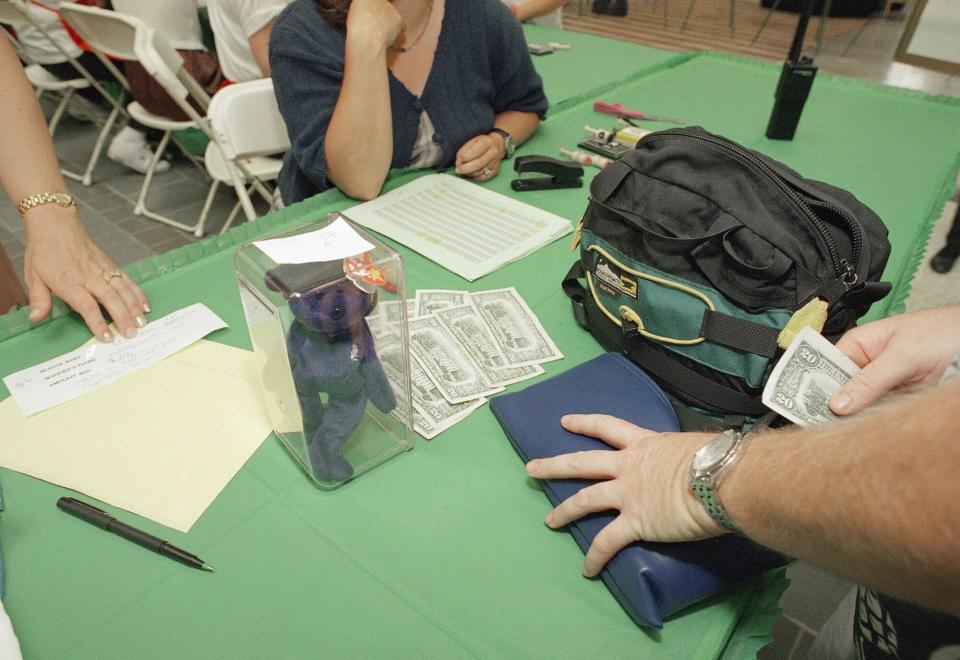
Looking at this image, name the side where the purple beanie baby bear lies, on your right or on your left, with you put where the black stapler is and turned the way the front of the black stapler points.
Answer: on your left

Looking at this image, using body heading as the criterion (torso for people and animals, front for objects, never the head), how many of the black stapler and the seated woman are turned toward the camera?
1

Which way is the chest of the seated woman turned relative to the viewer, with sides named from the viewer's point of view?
facing the viewer

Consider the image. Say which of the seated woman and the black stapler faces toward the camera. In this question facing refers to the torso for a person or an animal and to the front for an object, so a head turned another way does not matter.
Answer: the seated woman

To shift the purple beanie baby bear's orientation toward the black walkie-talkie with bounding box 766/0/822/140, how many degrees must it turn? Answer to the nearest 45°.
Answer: approximately 90° to its left

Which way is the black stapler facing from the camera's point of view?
to the viewer's left

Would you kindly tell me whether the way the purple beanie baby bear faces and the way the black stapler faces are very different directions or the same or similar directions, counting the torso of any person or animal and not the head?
very different directions

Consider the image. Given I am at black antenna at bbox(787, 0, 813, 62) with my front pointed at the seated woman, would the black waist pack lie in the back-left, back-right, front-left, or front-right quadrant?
front-left

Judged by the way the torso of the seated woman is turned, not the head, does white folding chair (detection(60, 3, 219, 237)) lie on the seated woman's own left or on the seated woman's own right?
on the seated woman's own right
